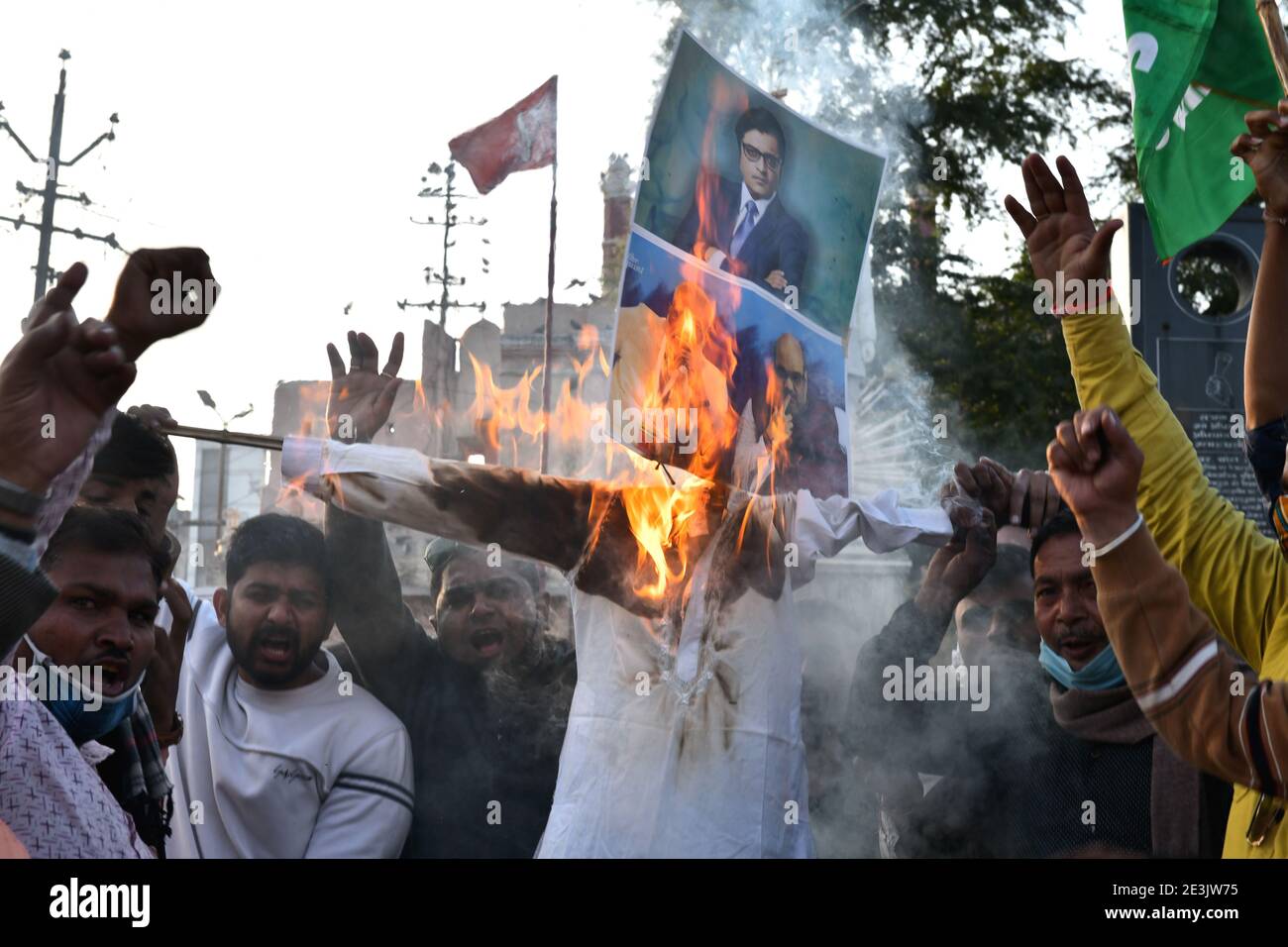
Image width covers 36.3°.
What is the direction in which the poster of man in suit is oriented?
toward the camera

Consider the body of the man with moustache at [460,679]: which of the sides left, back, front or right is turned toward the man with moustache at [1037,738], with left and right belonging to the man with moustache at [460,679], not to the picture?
left

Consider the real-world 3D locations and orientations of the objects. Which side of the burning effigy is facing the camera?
front

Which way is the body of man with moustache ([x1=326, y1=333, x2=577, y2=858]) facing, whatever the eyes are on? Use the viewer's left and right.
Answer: facing the viewer

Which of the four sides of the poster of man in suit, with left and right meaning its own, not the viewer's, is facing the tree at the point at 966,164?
back

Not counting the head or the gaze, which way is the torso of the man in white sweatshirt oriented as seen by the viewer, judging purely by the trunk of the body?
toward the camera

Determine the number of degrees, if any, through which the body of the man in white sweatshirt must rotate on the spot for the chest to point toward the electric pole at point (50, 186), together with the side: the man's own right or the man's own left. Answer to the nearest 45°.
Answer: approximately 180°

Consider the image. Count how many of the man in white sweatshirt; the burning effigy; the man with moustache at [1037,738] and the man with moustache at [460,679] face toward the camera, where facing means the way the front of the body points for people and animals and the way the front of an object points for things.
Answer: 4
